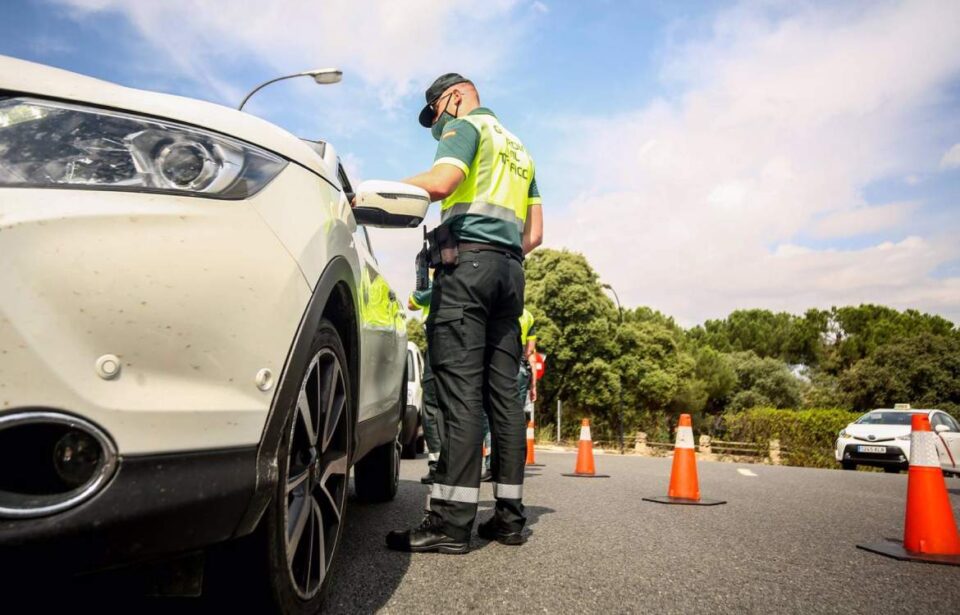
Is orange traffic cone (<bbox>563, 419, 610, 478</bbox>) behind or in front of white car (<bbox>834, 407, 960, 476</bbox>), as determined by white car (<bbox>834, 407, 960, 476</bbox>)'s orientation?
in front

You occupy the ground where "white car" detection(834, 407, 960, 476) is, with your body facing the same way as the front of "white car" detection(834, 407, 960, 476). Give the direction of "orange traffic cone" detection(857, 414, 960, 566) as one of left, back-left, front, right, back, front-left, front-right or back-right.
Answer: front-left

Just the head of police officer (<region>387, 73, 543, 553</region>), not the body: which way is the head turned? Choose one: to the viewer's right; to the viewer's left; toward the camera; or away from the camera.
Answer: to the viewer's left

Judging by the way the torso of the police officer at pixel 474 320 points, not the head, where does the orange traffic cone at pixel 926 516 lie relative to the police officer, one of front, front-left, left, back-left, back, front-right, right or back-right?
back-right

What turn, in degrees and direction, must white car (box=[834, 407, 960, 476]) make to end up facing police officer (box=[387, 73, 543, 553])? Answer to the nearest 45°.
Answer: approximately 45° to its left

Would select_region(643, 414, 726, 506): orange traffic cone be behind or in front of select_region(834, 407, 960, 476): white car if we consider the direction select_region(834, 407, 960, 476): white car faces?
in front

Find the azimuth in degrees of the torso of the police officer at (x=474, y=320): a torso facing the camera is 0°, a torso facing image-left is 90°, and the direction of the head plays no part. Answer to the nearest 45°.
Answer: approximately 135°

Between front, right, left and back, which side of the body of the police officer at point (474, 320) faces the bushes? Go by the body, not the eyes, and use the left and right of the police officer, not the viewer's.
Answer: right

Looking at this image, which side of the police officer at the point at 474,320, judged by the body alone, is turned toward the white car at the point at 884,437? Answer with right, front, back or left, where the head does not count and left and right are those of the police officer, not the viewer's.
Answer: right
